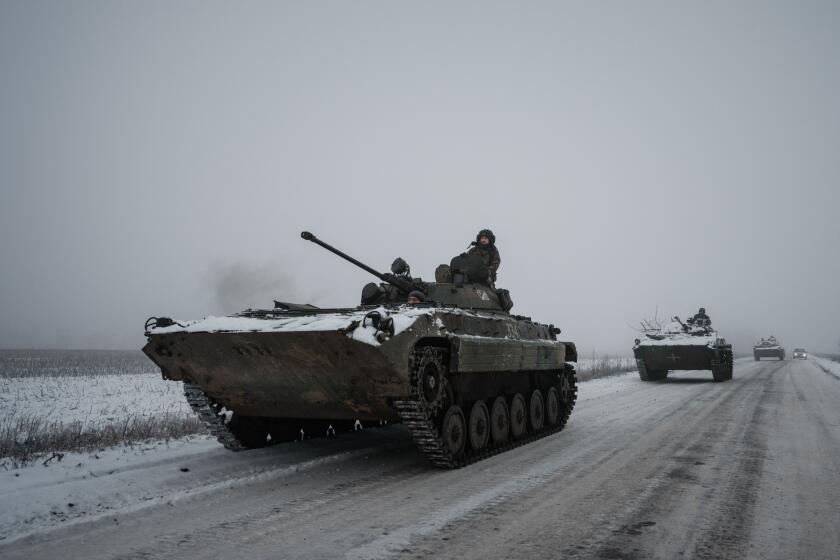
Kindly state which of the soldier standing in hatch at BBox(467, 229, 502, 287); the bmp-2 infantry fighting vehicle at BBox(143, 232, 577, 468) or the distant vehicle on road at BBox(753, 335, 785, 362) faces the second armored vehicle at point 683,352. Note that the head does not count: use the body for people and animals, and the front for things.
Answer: the distant vehicle on road

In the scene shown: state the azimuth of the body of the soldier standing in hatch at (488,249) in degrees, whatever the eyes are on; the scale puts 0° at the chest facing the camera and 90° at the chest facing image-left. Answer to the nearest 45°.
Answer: approximately 45°

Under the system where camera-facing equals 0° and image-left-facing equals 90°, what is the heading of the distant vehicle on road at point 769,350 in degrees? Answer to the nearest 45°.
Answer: approximately 0°

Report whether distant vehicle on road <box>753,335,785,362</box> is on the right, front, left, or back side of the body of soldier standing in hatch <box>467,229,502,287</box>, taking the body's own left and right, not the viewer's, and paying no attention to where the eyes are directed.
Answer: back

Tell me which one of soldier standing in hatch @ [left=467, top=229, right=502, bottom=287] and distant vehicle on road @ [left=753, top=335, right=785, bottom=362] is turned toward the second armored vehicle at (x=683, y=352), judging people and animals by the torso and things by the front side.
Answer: the distant vehicle on road

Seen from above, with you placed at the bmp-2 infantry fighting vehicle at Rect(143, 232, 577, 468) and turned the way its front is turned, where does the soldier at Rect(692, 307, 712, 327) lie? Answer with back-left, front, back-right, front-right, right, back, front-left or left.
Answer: back

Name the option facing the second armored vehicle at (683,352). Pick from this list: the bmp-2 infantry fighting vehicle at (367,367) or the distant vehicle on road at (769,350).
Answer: the distant vehicle on road

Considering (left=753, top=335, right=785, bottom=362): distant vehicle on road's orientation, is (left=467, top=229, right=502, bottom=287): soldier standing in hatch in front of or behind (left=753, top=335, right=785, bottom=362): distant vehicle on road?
in front

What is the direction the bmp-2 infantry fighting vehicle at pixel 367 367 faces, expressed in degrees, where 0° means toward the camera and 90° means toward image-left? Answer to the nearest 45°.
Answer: approximately 45°

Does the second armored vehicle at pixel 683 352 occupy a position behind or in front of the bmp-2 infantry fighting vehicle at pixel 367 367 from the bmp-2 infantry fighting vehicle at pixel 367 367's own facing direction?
behind
